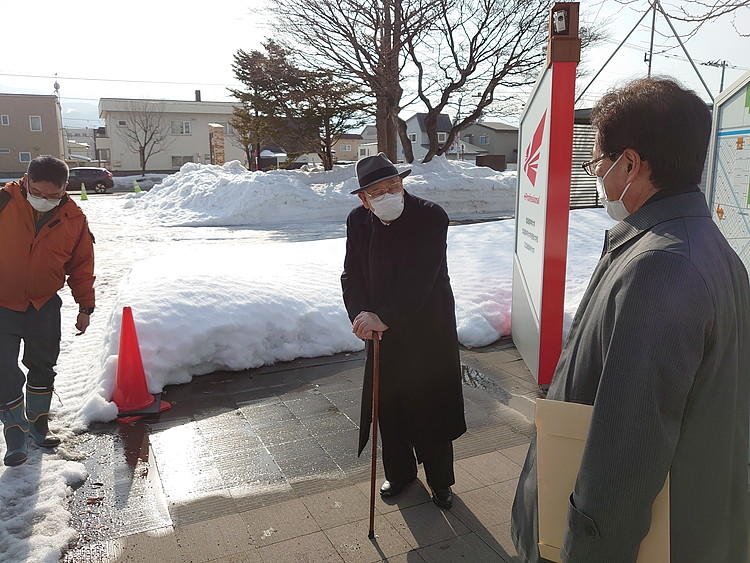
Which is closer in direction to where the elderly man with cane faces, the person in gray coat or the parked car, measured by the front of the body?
the person in gray coat

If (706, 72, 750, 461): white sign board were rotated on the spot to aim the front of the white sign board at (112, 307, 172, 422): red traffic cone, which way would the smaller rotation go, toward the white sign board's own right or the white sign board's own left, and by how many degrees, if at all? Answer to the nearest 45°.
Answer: approximately 45° to the white sign board's own right

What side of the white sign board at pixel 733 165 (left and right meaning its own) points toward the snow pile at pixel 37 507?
front

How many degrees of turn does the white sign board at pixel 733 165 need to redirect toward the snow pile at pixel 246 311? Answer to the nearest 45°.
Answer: approximately 45° to its right

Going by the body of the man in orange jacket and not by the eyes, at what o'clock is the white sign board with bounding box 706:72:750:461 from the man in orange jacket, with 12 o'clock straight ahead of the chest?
The white sign board is roughly at 10 o'clock from the man in orange jacket.

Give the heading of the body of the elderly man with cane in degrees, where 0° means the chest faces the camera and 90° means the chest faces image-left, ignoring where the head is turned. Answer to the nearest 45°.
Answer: approximately 45°

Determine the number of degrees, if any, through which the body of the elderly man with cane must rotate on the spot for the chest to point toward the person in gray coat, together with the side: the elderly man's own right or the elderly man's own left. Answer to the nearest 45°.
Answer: approximately 45° to the elderly man's own left

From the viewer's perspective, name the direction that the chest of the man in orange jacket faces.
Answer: toward the camera

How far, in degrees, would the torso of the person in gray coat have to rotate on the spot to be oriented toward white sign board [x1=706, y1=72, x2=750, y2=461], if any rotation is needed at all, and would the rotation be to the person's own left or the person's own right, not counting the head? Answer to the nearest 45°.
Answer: approximately 90° to the person's own right

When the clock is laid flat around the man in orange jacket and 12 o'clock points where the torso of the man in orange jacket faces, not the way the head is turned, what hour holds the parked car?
The parked car is roughly at 6 o'clock from the man in orange jacket.

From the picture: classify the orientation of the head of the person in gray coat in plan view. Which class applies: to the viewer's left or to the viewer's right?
to the viewer's left

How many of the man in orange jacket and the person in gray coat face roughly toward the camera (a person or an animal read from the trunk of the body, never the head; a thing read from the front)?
1

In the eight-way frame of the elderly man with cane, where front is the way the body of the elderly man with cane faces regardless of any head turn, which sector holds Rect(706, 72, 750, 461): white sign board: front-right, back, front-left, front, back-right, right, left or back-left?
back-left
